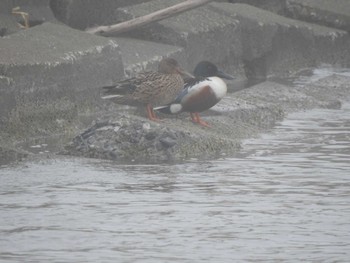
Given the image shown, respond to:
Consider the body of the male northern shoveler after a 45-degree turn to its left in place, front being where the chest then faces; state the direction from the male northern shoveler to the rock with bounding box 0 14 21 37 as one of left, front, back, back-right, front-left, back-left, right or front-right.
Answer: left

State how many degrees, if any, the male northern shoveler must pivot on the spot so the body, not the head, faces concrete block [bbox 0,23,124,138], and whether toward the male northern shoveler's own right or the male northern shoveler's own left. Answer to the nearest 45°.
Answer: approximately 180°

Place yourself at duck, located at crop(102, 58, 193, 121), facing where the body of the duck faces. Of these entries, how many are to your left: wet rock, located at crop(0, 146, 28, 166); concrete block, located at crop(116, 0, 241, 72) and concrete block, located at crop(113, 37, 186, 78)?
2

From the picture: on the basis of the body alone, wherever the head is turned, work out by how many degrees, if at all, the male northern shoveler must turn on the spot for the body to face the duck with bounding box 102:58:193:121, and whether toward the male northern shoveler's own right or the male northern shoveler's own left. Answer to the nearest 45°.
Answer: approximately 180°

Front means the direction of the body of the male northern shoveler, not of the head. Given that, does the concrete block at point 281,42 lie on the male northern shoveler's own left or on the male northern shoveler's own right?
on the male northern shoveler's own left

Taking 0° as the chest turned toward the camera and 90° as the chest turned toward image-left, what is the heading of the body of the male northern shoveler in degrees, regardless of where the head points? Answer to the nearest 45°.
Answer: approximately 270°

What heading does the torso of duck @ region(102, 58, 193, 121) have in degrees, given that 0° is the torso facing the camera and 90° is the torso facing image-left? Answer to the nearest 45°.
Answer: approximately 270°

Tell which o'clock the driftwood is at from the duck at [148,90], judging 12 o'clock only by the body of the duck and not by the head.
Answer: The driftwood is roughly at 9 o'clock from the duck.

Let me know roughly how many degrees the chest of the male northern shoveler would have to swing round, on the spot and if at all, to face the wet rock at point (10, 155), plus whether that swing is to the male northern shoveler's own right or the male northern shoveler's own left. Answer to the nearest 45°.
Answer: approximately 135° to the male northern shoveler's own right
